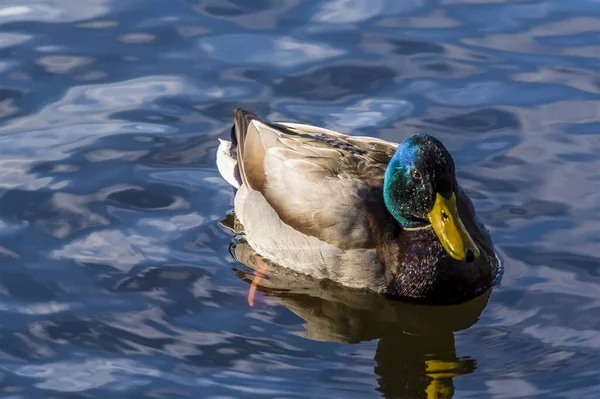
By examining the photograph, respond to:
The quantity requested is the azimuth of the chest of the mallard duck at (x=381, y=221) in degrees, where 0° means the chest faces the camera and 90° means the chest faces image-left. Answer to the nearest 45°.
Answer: approximately 315°
